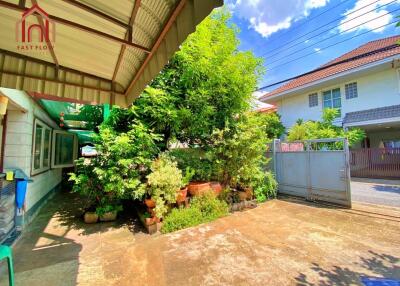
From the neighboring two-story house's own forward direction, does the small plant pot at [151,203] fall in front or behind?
in front

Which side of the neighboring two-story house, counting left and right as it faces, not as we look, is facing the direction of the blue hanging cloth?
front

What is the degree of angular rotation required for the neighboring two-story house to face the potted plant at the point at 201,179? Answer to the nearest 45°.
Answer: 0° — it already faces it

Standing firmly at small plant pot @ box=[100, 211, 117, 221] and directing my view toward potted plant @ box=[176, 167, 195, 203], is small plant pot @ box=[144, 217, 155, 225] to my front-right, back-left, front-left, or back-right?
front-right

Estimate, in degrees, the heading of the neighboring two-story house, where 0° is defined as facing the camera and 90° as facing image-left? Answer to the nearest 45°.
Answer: approximately 45°

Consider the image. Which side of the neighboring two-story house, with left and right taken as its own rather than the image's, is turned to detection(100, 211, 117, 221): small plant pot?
front

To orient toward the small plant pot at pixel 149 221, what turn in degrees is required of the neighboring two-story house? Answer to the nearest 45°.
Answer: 0° — it already faces it

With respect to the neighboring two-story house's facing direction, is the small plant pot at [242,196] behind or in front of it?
in front

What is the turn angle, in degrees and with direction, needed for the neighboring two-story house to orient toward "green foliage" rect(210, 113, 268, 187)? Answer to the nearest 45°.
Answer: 0° — it already faces it
